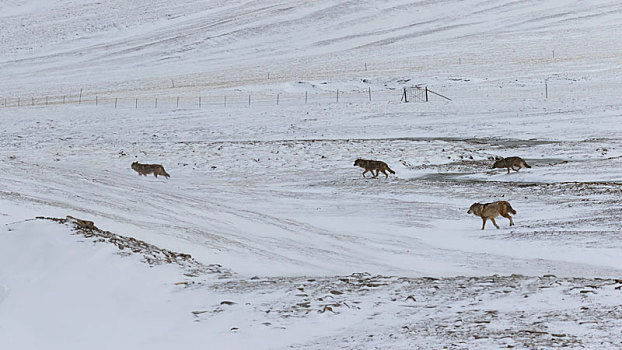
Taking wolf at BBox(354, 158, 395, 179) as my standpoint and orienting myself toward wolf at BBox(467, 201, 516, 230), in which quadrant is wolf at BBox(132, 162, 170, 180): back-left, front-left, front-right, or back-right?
back-right

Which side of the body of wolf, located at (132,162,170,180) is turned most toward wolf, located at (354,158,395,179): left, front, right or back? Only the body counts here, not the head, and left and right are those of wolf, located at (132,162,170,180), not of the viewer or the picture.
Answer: back

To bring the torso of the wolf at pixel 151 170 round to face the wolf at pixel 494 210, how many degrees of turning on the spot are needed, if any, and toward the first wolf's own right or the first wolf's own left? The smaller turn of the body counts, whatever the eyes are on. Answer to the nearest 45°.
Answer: approximately 135° to the first wolf's own left

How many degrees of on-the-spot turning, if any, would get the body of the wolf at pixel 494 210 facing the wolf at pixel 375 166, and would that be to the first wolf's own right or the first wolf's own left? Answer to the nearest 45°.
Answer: approximately 45° to the first wolf's own right

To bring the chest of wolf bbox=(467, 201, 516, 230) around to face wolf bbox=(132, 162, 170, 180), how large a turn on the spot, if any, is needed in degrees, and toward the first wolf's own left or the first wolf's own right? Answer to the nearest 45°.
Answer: approximately 45° to the first wolf's own right

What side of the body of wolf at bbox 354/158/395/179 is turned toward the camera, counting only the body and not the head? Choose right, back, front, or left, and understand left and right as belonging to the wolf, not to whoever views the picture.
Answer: left

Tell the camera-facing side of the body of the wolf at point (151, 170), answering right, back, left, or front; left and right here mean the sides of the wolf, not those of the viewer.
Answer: left

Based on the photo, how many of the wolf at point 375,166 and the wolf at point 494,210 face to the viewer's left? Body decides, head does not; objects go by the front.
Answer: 2

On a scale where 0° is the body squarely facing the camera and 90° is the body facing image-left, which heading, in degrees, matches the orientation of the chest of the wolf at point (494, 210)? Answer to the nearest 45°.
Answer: approximately 90°
